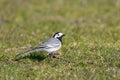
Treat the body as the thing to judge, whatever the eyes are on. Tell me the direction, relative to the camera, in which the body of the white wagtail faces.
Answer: to the viewer's right
